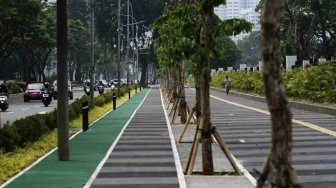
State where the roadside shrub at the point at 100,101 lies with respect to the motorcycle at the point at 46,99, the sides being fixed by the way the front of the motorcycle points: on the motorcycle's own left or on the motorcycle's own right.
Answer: on the motorcycle's own left

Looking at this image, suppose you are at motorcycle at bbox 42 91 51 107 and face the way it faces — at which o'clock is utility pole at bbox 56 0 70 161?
The utility pole is roughly at 12 o'clock from the motorcycle.

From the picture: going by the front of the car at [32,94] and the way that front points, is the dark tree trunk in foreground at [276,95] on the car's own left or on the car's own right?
on the car's own left

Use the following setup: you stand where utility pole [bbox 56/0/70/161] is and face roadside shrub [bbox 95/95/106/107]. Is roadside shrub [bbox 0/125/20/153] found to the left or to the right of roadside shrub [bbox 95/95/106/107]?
left

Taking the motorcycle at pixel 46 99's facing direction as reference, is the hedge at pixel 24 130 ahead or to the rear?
ahead

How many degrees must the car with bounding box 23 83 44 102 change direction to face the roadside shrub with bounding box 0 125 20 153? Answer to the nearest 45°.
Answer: approximately 45° to its left

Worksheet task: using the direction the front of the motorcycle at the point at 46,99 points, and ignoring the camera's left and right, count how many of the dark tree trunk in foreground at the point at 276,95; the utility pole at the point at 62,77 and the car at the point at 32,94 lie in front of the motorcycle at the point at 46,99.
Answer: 2

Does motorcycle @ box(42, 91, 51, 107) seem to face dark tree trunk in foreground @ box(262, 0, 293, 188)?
yes

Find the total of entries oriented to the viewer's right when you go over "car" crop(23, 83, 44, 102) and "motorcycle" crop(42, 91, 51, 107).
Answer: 0

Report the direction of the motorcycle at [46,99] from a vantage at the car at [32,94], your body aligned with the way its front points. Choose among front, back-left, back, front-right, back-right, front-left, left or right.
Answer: front-left

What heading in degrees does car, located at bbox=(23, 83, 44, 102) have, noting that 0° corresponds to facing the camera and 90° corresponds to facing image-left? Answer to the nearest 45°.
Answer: approximately 45°
